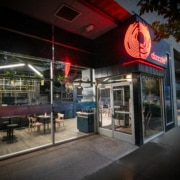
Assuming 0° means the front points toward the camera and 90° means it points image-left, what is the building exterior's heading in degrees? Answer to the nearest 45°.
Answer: approximately 315°
